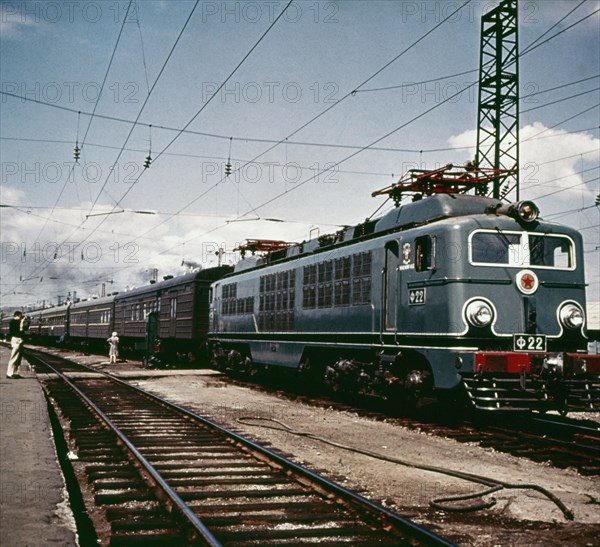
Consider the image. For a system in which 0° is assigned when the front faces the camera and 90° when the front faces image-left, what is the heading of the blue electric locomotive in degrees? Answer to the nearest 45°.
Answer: approximately 315°
